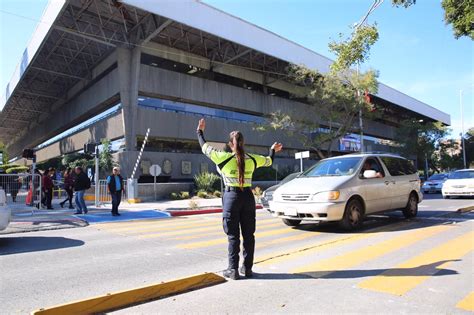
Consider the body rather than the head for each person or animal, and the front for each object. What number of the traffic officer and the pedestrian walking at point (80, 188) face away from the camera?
1

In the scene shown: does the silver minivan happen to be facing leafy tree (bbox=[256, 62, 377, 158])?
no

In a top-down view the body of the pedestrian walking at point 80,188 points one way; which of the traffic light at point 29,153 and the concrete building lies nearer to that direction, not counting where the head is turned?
the traffic light

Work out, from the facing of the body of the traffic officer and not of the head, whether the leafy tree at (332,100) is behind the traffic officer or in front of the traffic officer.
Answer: in front

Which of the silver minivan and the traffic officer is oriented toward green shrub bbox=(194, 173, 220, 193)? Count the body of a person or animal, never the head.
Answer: the traffic officer

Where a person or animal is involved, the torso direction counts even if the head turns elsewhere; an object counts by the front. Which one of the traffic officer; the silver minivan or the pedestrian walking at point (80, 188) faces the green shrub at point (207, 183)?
the traffic officer

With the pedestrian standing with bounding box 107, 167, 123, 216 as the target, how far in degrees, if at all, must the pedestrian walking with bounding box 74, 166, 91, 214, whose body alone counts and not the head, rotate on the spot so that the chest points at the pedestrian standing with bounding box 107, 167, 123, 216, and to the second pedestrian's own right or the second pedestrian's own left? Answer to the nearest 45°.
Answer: approximately 135° to the second pedestrian's own left

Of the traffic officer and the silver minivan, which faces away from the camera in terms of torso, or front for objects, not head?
the traffic officer

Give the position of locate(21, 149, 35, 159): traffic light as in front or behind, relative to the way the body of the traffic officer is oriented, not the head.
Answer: in front

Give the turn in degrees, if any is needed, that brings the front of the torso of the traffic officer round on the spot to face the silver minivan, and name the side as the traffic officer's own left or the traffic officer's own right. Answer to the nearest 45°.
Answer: approximately 45° to the traffic officer's own right

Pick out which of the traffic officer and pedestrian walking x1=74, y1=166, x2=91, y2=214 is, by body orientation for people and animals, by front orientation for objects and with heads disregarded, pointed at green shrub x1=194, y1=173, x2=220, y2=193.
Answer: the traffic officer

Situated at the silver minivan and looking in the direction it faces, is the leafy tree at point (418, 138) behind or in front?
behind

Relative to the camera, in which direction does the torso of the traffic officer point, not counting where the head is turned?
away from the camera

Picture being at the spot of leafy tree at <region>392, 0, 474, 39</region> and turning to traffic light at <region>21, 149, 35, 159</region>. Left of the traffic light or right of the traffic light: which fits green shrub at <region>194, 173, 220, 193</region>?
right

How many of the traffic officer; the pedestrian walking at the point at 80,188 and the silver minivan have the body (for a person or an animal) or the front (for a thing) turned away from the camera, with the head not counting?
1
